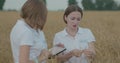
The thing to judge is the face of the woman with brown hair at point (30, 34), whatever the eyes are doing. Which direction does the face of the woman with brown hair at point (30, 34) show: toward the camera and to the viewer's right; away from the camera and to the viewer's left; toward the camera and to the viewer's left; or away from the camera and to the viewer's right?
away from the camera and to the viewer's right

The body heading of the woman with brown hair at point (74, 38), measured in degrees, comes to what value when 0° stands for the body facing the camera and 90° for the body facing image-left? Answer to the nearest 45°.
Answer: approximately 0°
